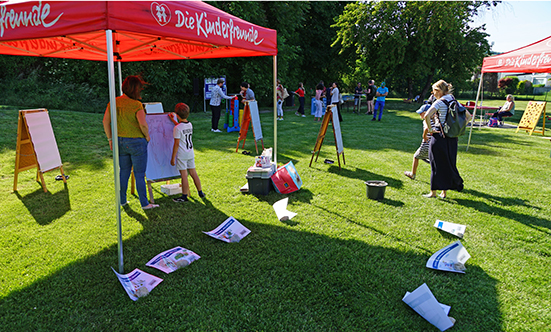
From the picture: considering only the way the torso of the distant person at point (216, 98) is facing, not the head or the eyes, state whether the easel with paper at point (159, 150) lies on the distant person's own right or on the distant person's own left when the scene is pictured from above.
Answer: on the distant person's own right

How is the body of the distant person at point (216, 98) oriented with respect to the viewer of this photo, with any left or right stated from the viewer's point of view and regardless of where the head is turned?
facing to the right of the viewer

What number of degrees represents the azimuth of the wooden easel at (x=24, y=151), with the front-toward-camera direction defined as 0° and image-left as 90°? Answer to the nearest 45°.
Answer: approximately 315°

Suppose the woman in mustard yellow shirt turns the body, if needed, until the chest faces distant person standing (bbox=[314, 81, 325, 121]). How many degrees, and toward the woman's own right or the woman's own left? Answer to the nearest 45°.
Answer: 0° — they already face them

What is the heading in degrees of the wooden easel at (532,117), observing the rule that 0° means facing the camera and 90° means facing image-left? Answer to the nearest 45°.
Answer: approximately 45°

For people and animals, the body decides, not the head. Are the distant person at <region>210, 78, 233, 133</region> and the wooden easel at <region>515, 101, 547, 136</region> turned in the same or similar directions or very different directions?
very different directions

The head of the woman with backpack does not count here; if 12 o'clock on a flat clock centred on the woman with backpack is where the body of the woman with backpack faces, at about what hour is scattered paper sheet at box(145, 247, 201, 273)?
The scattered paper sheet is roughly at 10 o'clock from the woman with backpack.

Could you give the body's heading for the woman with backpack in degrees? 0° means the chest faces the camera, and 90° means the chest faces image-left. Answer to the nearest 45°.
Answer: approximately 90°

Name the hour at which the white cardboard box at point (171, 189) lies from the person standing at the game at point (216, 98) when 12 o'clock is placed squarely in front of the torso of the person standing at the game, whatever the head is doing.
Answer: The white cardboard box is roughly at 3 o'clock from the person standing at the game.

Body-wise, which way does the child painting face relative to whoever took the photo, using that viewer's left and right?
facing away from the viewer and to the left of the viewer

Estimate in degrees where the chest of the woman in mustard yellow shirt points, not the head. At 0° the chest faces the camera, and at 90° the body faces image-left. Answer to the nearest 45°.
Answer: approximately 225°

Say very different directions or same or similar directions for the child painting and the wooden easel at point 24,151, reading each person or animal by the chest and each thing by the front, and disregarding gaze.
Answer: very different directions

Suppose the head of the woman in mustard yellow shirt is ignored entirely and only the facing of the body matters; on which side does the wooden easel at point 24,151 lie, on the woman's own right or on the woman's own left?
on the woman's own left

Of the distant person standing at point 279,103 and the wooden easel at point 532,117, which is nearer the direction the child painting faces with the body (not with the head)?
the distant person standing

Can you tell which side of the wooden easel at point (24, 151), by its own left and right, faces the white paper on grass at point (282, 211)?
front
